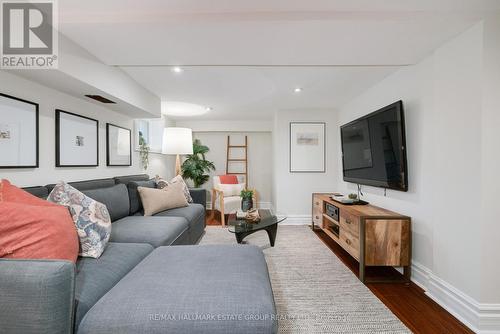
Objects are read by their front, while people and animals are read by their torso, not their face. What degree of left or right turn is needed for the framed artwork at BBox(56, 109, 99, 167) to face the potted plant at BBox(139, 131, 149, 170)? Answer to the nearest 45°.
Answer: approximately 90° to its left

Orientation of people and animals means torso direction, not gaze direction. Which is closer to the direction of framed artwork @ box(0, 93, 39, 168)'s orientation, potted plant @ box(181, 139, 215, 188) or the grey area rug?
the grey area rug

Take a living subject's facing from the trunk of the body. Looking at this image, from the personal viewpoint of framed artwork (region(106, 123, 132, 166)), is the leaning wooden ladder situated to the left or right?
on its left

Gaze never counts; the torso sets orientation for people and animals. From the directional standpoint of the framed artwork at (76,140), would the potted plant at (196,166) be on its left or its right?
on its left

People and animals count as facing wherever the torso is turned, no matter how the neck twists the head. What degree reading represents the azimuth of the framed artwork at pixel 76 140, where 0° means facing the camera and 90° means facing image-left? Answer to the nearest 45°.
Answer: approximately 315°

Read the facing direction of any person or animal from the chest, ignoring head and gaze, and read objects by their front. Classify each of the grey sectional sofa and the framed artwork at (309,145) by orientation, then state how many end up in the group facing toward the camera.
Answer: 1

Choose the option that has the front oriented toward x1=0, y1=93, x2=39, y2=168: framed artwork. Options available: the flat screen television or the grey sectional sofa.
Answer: the flat screen television

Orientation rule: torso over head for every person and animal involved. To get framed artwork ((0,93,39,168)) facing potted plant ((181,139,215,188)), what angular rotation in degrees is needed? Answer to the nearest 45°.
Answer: approximately 90° to its left

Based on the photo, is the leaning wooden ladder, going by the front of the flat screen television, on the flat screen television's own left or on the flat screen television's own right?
on the flat screen television's own right

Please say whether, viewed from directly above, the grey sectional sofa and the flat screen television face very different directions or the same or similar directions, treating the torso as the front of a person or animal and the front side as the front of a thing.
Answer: very different directions

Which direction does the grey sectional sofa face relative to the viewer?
to the viewer's right

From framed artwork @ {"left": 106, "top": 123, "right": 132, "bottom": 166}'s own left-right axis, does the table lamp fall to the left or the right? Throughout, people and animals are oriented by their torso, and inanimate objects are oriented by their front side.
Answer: on its left

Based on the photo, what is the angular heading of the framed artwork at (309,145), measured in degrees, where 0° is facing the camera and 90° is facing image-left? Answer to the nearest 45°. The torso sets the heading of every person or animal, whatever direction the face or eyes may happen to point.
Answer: approximately 0°

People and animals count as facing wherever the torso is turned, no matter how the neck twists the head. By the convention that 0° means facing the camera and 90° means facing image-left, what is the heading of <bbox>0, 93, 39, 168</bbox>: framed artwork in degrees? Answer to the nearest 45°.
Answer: approximately 315°

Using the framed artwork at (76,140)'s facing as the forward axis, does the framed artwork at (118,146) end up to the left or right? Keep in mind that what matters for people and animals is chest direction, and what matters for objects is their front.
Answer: on its left
